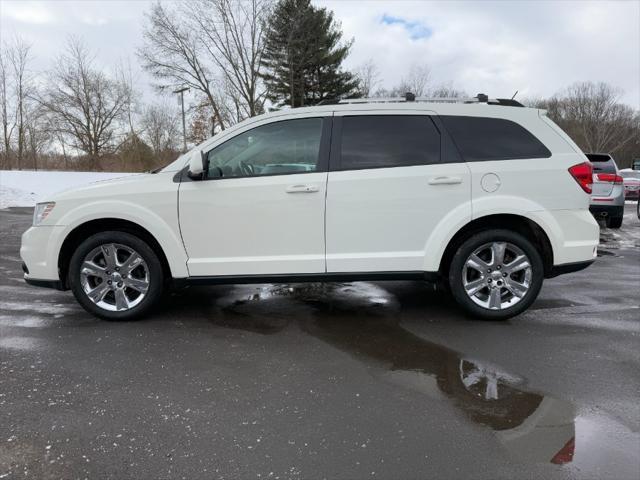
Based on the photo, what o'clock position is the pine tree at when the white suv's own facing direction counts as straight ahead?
The pine tree is roughly at 3 o'clock from the white suv.

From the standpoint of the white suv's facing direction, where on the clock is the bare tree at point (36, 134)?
The bare tree is roughly at 2 o'clock from the white suv.

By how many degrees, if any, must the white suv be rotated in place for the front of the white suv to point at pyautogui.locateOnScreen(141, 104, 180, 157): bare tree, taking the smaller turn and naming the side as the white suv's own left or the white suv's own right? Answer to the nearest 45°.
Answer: approximately 90° to the white suv's own right

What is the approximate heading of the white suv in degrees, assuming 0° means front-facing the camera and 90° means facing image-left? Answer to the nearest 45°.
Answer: approximately 90°

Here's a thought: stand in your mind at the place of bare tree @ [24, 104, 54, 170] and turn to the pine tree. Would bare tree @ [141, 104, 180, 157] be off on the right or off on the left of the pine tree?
left
